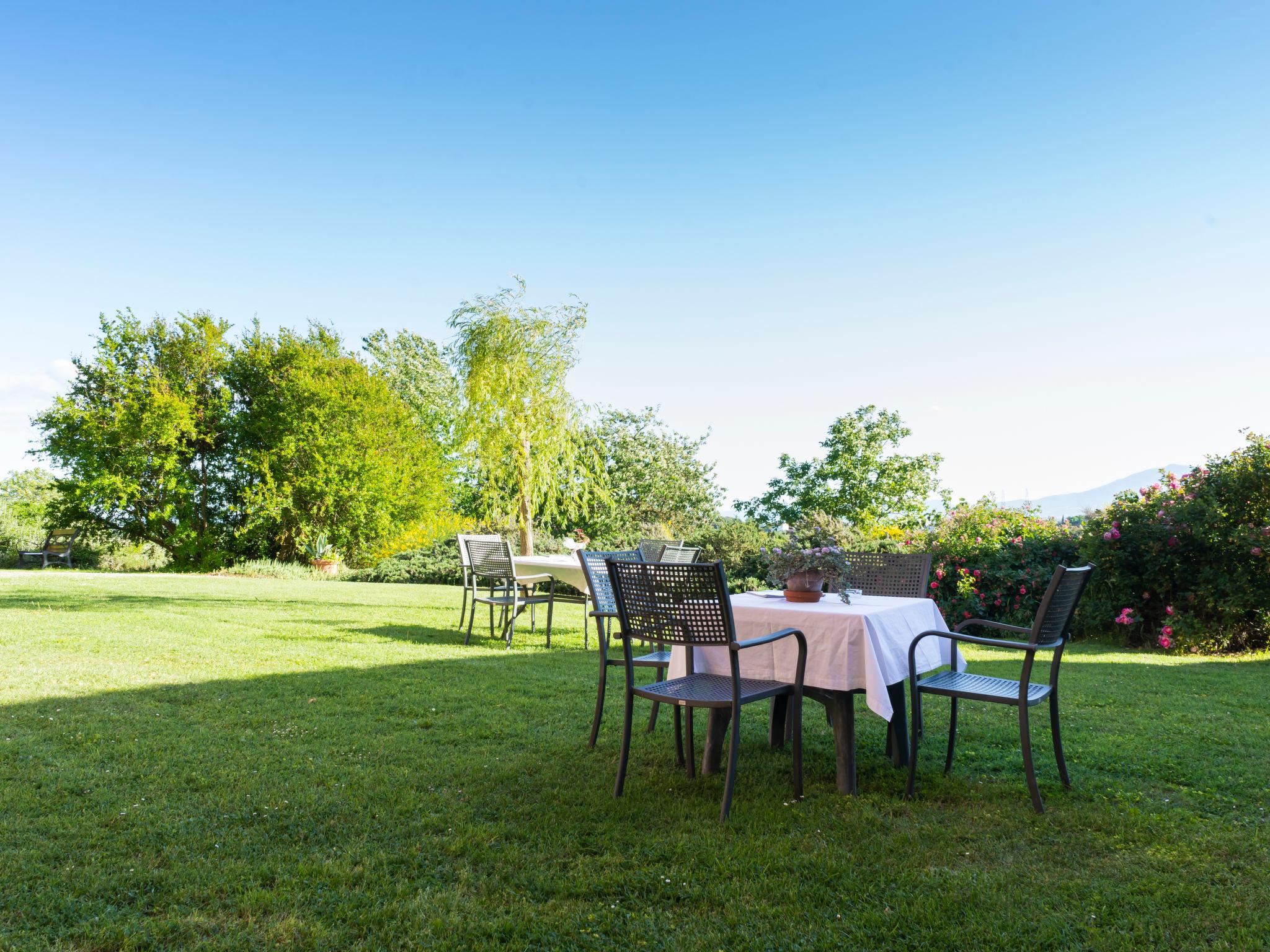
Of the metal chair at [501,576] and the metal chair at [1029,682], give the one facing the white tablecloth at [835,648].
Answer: the metal chair at [1029,682]

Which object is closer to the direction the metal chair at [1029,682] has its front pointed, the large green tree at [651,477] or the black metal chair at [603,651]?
the black metal chair

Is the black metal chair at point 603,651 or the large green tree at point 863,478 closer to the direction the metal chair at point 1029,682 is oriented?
the black metal chair

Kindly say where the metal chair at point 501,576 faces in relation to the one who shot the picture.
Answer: facing away from the viewer and to the right of the viewer

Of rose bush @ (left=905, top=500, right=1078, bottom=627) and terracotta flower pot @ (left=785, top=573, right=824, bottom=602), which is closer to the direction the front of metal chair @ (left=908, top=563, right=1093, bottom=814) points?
the terracotta flower pot

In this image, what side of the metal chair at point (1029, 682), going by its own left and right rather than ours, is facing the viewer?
left

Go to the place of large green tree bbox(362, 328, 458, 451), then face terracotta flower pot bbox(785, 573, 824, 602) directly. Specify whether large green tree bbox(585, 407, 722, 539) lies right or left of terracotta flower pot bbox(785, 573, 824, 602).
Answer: left

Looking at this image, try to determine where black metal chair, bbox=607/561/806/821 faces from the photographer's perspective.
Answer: facing away from the viewer and to the right of the viewer

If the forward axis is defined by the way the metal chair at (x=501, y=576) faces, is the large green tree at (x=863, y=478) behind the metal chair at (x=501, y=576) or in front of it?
in front

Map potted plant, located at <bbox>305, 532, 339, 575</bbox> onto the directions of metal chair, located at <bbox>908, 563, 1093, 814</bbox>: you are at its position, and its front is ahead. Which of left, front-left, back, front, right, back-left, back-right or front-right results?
front-right
